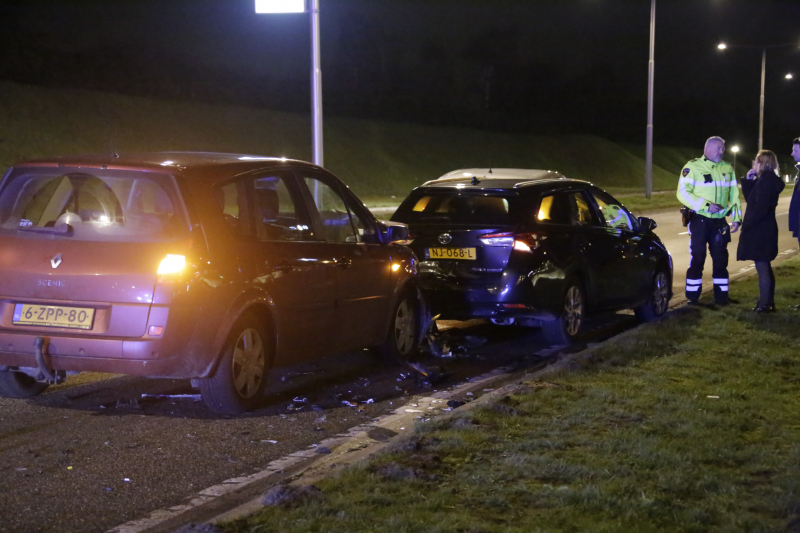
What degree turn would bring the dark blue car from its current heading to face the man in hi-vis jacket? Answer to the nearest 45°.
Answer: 0° — it already faces them

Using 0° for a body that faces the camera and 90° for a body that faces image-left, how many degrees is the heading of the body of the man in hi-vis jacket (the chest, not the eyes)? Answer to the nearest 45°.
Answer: approximately 315°

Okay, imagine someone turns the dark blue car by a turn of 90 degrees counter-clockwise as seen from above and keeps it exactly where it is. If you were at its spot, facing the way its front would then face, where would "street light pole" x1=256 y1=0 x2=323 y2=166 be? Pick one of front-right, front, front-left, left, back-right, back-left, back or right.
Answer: front

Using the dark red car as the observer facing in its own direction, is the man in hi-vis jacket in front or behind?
in front

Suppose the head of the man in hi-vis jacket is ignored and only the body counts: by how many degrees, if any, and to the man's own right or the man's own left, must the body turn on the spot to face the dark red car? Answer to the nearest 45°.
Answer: approximately 90° to the man's own right

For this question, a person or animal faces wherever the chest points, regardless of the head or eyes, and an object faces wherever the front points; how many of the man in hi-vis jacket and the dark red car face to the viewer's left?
0

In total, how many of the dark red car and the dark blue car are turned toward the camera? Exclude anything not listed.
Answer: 0

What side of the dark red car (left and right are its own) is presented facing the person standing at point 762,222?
front

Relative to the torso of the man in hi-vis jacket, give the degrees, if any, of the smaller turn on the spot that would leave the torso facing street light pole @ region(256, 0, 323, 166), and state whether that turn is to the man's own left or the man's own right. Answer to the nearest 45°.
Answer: approximately 135° to the man's own right

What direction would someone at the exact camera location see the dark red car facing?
facing away from the viewer and to the right of the viewer
